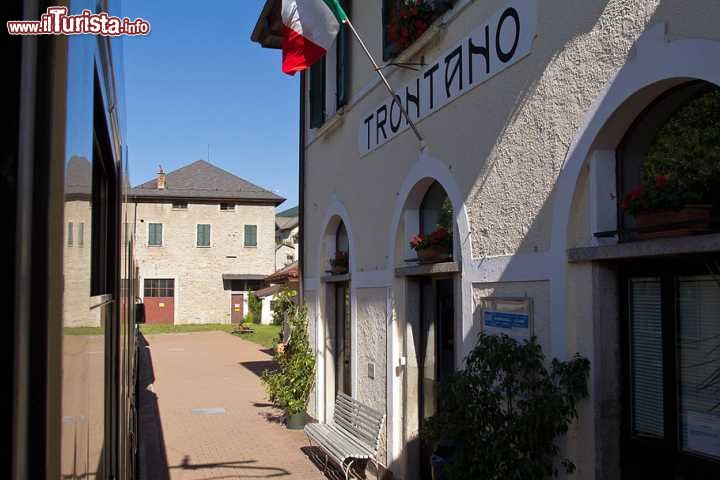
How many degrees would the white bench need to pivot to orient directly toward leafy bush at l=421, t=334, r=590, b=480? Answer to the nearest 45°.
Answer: approximately 45° to its left

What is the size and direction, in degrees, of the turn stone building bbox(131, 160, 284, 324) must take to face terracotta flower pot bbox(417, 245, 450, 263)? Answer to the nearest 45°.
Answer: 0° — it already faces it

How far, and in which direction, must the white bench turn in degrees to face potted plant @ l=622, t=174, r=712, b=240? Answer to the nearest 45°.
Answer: approximately 45° to its left

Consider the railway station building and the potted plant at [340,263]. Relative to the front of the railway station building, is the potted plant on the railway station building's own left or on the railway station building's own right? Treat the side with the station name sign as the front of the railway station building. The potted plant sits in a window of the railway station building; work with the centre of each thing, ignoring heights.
on the railway station building's own right

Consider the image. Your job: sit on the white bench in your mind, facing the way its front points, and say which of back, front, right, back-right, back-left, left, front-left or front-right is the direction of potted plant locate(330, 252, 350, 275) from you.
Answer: back-right

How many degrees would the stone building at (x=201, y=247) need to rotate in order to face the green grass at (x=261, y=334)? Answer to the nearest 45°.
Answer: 0° — it already faces it

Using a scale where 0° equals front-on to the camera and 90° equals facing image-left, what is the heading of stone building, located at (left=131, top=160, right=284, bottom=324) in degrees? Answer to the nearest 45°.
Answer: approximately 0°
